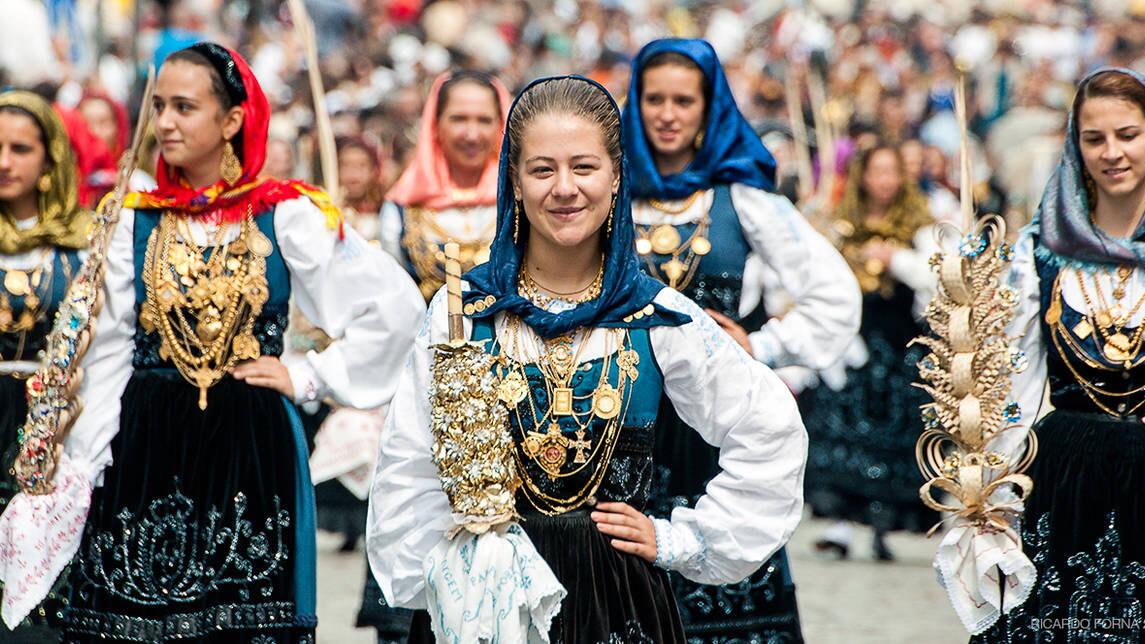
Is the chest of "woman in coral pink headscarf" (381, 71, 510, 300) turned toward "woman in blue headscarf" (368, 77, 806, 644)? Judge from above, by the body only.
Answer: yes

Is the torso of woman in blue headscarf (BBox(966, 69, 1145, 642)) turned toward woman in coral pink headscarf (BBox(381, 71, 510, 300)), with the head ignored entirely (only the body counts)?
no

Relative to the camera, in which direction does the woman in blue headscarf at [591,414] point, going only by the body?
toward the camera

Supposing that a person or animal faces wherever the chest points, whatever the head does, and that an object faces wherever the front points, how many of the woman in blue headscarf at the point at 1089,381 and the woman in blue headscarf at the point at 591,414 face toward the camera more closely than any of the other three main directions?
2

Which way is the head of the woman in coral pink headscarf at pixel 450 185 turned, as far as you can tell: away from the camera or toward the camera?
toward the camera

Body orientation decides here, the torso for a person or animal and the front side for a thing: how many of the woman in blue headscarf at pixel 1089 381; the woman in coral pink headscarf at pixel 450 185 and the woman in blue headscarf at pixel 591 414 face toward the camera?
3

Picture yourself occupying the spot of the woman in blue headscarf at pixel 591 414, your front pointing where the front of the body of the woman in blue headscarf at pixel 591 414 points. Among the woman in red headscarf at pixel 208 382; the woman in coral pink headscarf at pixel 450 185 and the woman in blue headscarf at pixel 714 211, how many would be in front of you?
0

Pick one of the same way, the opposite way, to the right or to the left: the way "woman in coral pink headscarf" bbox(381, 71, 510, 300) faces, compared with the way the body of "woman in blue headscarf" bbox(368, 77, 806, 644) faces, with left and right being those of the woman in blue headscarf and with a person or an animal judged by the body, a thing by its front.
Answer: the same way

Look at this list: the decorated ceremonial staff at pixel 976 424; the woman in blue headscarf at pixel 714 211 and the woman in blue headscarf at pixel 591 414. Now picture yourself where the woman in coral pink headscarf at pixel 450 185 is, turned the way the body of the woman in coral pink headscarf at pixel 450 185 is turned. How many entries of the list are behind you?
0

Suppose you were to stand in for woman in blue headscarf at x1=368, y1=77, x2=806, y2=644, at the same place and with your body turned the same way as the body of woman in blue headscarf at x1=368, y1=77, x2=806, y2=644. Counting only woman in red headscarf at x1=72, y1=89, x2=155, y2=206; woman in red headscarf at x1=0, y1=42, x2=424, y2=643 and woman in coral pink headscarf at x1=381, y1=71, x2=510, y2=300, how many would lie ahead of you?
0

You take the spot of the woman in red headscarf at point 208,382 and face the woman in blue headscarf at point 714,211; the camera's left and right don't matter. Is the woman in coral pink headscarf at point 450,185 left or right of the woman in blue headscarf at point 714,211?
left

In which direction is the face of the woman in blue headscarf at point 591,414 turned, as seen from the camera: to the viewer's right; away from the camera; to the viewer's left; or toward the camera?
toward the camera

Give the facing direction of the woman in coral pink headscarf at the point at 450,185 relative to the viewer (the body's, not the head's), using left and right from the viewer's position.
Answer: facing the viewer

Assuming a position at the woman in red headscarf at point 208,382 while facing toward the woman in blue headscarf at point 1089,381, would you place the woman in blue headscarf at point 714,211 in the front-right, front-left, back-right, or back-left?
front-left

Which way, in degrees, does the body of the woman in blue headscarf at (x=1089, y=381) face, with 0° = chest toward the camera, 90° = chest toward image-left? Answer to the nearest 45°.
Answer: approximately 0°
